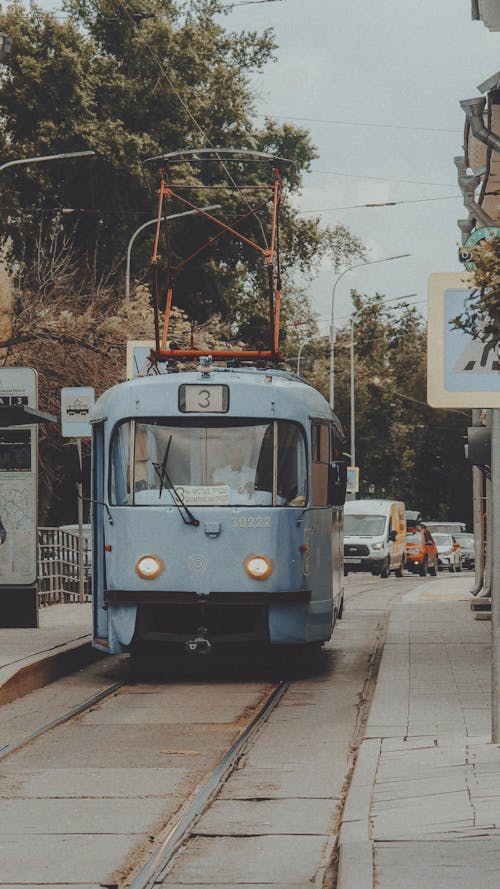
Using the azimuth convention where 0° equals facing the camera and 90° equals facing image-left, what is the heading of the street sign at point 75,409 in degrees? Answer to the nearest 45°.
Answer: approximately 0°

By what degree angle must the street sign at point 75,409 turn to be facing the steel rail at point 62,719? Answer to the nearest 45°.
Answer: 0° — it already faces it

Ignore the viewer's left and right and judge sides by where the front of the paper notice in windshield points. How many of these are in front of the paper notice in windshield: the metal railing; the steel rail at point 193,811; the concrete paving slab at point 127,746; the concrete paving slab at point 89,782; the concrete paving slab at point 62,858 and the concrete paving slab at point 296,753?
5

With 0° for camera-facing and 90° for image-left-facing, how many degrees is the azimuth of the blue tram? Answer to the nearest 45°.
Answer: approximately 0°
